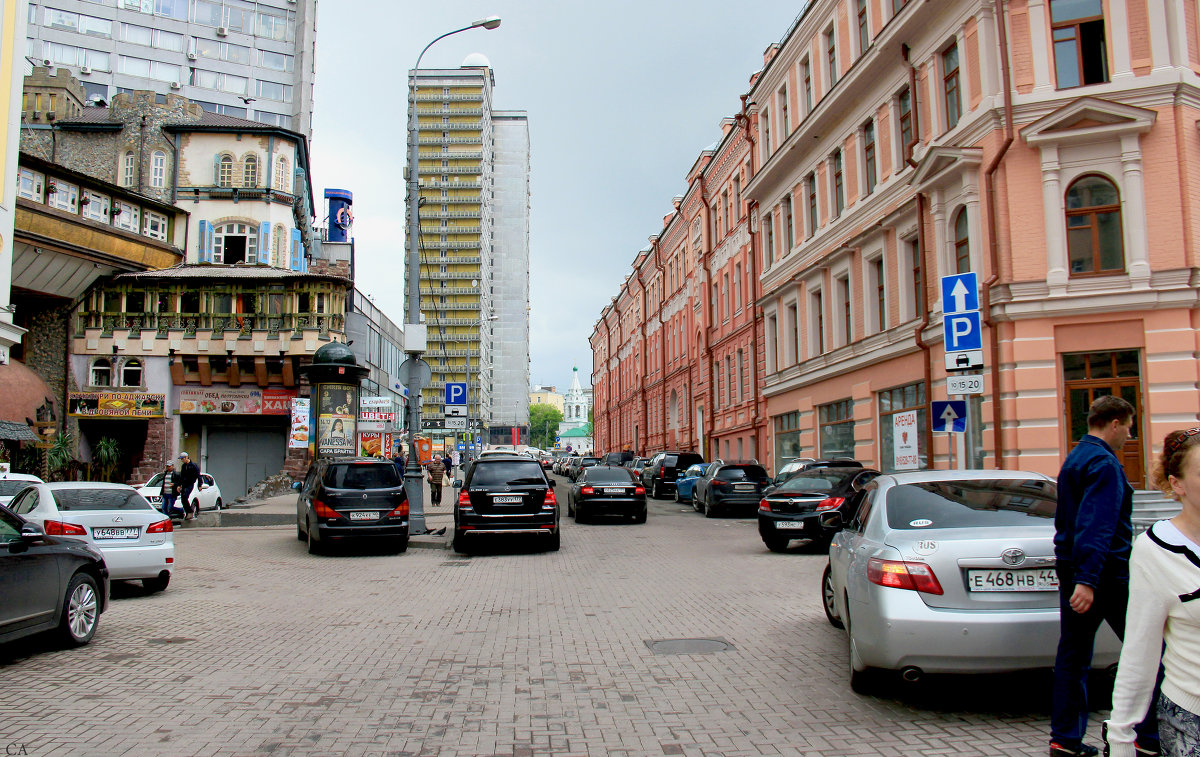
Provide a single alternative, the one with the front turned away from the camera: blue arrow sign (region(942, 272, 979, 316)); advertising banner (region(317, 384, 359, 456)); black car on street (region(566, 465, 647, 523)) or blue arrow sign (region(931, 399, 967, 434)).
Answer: the black car on street

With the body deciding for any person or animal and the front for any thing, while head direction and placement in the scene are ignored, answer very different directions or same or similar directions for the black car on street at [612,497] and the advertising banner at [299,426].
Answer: very different directions

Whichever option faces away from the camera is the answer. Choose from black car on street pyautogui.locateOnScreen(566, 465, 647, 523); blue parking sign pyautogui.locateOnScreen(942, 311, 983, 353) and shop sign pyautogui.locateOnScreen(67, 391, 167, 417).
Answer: the black car on street

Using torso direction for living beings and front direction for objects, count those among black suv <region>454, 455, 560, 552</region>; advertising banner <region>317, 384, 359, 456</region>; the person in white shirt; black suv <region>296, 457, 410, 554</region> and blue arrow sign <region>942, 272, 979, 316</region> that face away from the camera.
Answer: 2

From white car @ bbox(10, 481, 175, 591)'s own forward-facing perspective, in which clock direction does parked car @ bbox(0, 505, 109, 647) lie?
The parked car is roughly at 8 o'clock from the white car.

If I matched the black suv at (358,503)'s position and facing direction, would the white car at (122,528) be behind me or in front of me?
behind

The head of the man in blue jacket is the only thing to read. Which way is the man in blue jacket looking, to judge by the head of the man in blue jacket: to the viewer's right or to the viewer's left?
to the viewer's right

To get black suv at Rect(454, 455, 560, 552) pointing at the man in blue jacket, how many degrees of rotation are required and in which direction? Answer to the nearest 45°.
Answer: approximately 180°

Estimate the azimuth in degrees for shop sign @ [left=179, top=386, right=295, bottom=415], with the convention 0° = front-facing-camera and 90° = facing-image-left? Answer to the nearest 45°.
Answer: approximately 0°

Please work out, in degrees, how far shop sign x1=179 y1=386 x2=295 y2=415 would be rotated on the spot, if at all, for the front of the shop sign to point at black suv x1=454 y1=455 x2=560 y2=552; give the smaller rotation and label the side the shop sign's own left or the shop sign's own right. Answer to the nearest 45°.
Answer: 0° — it already faces it

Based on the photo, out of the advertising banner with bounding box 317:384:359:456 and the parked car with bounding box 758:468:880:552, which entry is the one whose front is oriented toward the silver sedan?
the advertising banner

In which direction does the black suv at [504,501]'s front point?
away from the camera

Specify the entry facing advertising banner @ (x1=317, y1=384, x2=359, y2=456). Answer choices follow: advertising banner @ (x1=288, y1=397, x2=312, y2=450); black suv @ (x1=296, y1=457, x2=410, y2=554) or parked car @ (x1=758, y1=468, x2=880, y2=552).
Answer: the black suv
